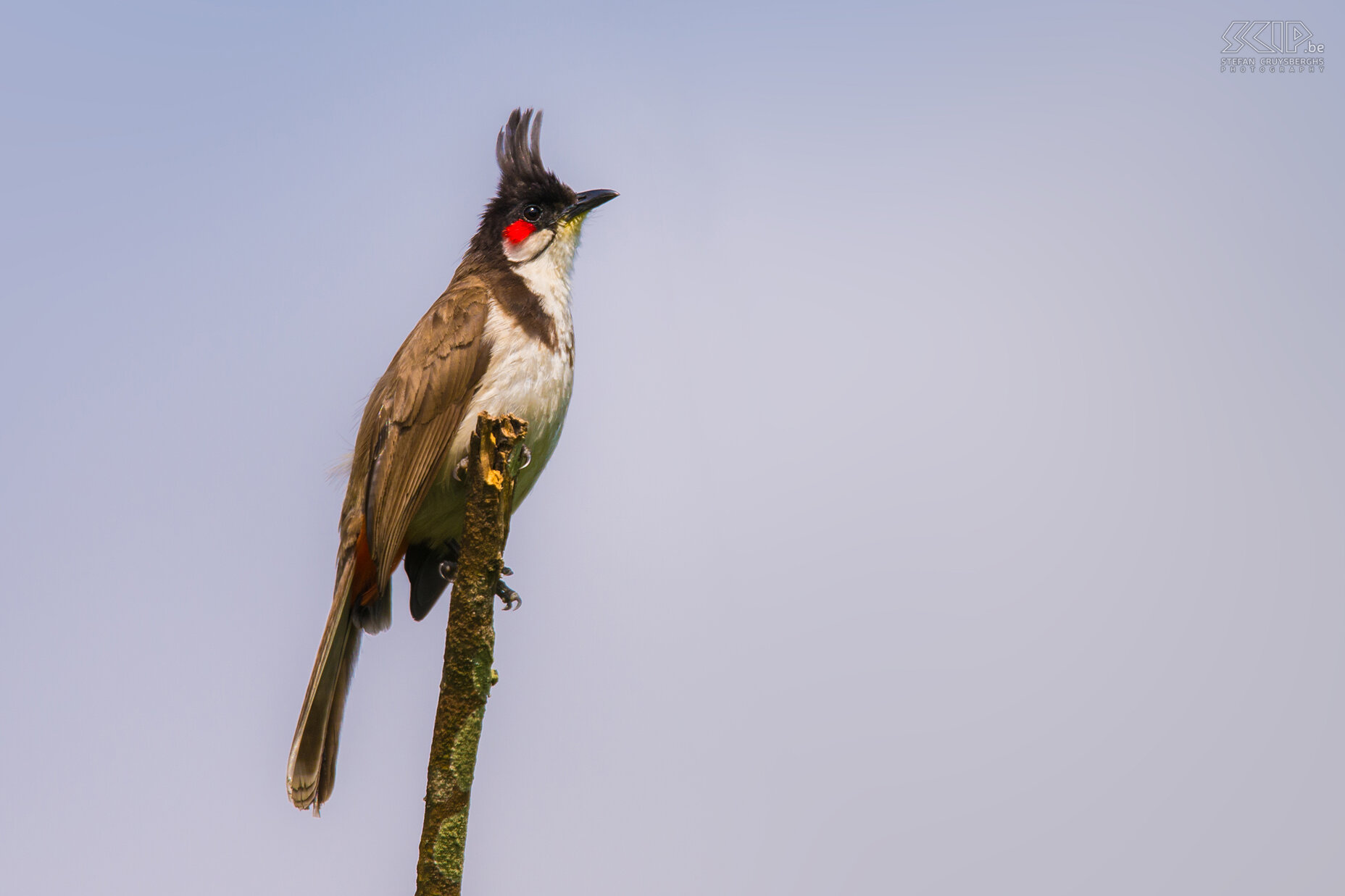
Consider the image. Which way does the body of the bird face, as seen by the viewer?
to the viewer's right
